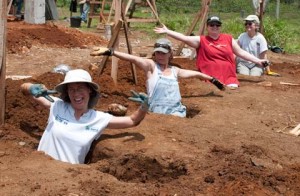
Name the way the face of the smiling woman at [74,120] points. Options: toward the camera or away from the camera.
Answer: toward the camera

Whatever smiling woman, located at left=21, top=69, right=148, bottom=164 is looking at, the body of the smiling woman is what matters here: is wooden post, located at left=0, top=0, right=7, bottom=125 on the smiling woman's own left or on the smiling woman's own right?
on the smiling woman's own right

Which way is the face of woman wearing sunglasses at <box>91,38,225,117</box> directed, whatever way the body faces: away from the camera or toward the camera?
toward the camera

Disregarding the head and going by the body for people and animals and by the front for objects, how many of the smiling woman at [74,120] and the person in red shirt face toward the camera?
2

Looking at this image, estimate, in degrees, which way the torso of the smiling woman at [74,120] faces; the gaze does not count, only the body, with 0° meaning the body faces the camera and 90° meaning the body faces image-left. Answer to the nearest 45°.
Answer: approximately 0°

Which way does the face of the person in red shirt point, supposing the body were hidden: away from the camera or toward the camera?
toward the camera

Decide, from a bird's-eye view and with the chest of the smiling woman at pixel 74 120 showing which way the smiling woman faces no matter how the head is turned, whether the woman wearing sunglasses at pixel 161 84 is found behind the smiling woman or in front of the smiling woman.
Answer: behind

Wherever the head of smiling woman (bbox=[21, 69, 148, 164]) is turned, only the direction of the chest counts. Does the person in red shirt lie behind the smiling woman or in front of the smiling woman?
behind

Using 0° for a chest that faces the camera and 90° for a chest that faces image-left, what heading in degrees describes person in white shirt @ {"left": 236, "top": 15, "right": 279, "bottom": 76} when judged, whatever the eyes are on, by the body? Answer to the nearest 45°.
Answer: approximately 45°

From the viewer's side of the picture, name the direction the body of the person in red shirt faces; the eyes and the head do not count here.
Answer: toward the camera

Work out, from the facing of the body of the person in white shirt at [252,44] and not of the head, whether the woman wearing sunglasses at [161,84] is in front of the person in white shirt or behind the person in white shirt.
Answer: in front
